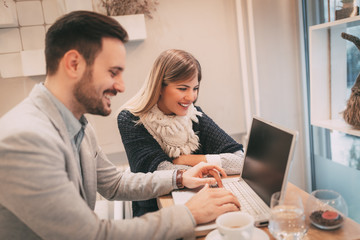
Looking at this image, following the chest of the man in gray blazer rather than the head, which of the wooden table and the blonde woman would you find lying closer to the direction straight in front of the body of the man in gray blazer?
the wooden table

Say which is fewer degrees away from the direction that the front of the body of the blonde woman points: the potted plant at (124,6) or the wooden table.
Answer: the wooden table

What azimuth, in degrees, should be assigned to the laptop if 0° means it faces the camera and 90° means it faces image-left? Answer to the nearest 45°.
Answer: approximately 45°

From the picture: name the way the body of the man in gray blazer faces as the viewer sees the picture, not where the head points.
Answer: to the viewer's right

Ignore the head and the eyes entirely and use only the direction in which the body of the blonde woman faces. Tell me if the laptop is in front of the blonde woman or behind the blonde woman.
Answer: in front

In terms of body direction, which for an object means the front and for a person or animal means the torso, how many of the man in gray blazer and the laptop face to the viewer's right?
1

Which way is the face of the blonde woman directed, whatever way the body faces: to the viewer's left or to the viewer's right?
to the viewer's right

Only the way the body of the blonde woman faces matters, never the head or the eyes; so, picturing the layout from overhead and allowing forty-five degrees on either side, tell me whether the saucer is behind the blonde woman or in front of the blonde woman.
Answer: in front

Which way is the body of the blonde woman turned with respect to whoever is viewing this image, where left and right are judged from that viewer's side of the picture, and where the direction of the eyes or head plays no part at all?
facing the viewer and to the right of the viewer
